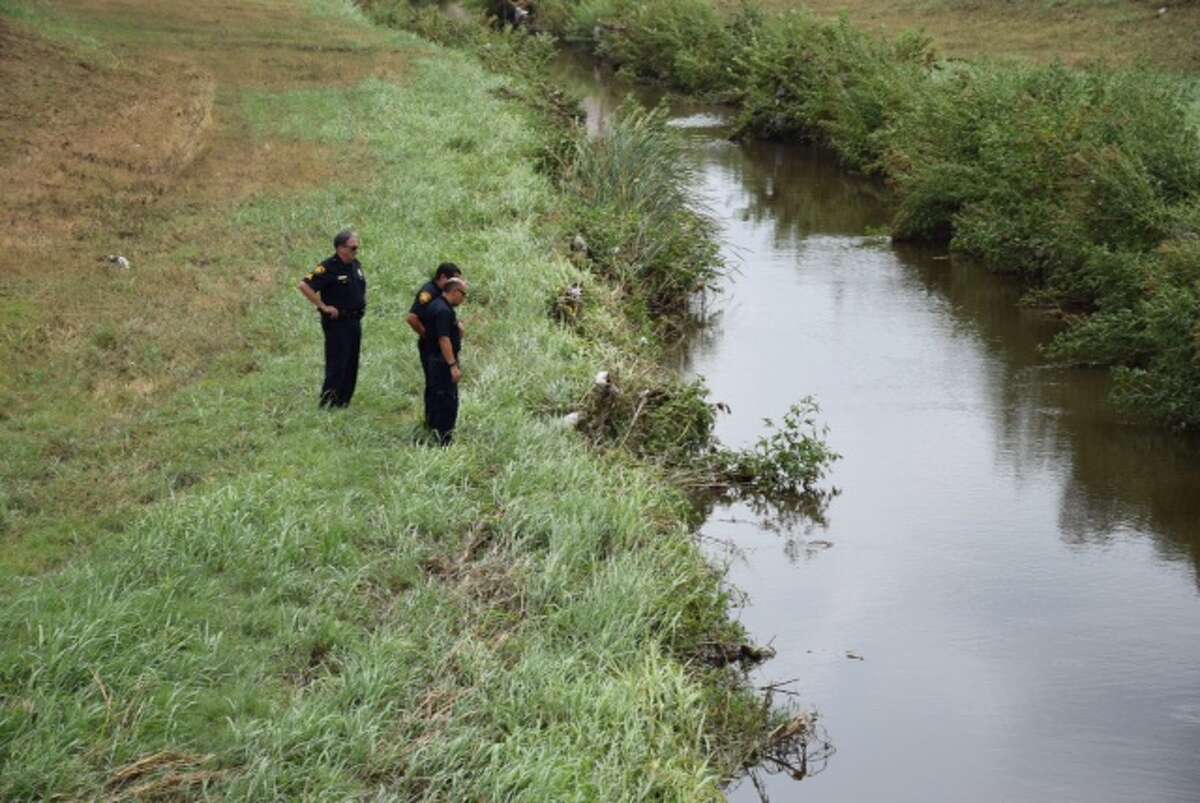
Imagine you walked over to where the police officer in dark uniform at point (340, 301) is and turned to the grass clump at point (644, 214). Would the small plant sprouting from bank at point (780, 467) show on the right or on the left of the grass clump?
right

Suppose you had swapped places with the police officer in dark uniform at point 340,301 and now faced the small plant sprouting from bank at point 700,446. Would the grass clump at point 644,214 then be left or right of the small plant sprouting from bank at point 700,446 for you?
left

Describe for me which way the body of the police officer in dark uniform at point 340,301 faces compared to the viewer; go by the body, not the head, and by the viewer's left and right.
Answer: facing the viewer and to the right of the viewer

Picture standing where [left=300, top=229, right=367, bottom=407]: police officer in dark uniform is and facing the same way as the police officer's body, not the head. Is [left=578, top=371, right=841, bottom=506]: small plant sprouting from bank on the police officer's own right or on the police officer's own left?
on the police officer's own left

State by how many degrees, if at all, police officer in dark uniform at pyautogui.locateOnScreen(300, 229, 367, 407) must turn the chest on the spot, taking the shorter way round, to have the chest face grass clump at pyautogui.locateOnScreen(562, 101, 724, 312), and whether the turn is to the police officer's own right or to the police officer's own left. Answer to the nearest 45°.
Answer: approximately 90° to the police officer's own left

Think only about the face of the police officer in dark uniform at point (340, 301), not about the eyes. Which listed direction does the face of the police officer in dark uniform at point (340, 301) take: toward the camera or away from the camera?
toward the camera

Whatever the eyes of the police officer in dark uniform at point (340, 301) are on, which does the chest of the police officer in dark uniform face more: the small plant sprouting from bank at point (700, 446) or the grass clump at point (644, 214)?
the small plant sprouting from bank

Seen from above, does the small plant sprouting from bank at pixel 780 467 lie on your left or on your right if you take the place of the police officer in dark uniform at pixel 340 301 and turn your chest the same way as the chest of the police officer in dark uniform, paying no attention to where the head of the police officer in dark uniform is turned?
on your left
